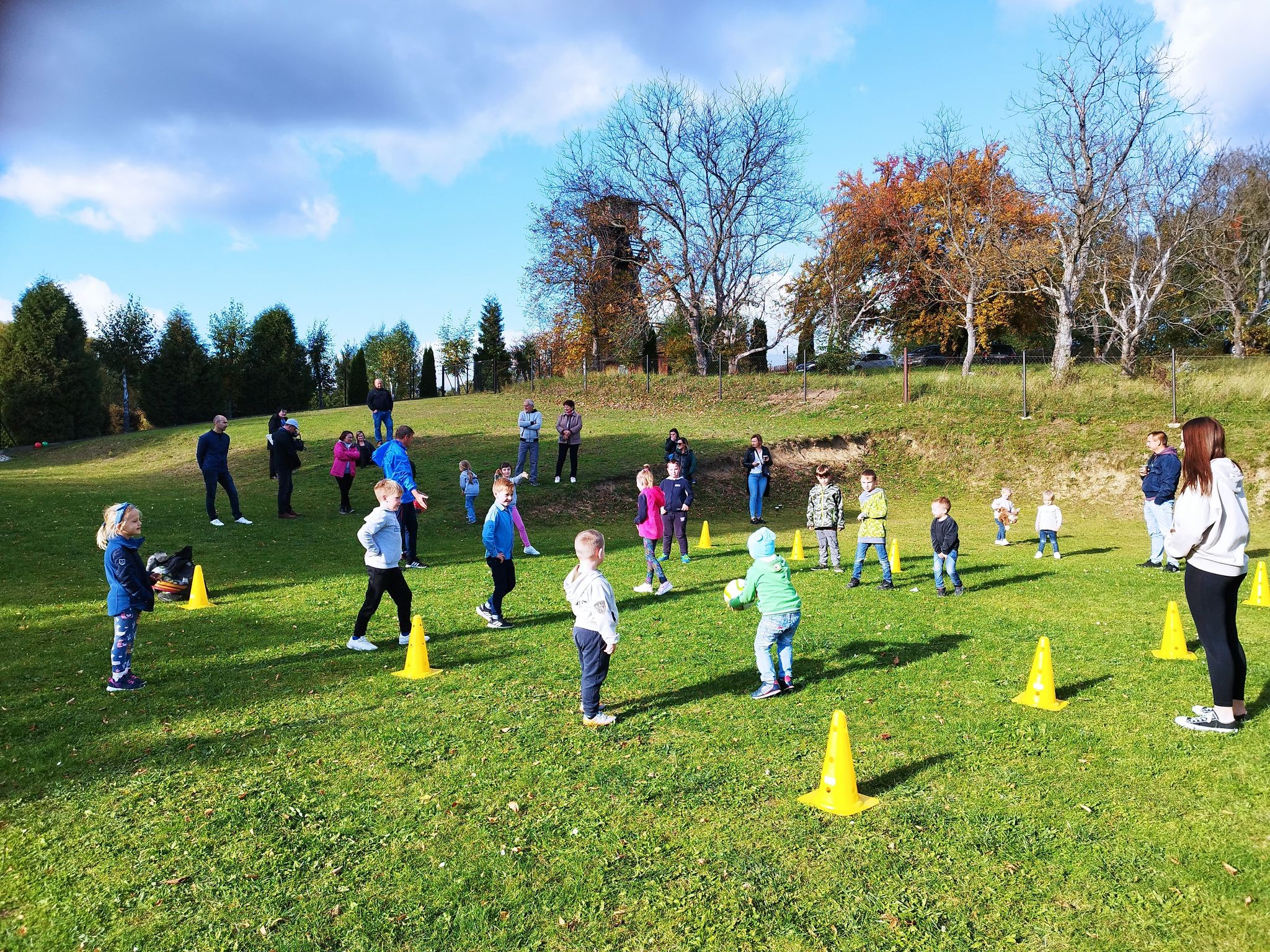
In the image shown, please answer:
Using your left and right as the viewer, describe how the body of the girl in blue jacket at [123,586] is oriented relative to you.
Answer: facing to the right of the viewer

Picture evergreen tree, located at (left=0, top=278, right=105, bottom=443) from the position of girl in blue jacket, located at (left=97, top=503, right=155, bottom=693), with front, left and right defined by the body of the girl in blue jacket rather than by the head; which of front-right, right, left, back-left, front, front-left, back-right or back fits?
left

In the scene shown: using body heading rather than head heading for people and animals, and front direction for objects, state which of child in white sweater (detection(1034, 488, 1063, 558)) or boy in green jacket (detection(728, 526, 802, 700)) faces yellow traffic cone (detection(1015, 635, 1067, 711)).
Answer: the child in white sweater

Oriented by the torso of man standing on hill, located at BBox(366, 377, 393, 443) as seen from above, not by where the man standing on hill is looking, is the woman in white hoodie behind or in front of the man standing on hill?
in front

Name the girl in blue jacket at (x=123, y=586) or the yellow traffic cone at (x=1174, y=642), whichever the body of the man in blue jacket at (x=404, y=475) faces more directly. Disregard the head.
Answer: the yellow traffic cone

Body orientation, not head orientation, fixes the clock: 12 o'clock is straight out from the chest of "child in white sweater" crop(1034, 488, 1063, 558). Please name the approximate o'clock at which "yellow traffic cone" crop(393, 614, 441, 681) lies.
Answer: The yellow traffic cone is roughly at 1 o'clock from the child in white sweater.

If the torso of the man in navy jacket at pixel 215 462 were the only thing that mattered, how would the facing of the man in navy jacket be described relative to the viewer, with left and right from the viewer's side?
facing the viewer and to the right of the viewer

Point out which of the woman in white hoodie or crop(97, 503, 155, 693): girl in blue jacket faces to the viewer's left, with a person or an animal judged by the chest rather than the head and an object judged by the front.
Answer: the woman in white hoodie

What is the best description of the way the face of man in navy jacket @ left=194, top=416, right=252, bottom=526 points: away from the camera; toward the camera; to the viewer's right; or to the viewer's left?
to the viewer's right

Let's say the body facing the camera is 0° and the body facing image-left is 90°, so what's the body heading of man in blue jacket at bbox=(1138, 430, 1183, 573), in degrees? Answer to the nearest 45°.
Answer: approximately 90°

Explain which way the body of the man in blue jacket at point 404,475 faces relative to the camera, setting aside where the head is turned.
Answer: to the viewer's right

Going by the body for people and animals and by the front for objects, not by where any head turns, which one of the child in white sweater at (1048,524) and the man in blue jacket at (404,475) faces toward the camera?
the child in white sweater

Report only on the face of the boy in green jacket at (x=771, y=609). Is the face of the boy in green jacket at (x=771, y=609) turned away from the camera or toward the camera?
away from the camera

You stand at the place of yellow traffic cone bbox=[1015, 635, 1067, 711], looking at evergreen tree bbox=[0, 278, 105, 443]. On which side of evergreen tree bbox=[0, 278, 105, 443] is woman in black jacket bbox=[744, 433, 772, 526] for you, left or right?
right

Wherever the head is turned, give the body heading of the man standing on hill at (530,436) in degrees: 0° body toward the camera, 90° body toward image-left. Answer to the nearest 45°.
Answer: approximately 0°
